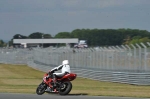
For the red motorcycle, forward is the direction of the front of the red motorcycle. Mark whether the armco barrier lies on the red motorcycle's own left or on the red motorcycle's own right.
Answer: on the red motorcycle's own right

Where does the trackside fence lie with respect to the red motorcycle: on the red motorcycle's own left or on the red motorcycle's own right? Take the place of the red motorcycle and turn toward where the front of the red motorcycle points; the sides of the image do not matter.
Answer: on the red motorcycle's own right

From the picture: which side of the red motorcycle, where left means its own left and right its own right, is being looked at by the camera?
left
